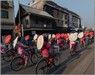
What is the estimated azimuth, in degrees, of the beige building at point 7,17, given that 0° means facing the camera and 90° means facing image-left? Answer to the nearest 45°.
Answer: approximately 315°

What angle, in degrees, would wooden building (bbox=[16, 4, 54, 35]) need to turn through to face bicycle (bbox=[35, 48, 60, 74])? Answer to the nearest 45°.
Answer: approximately 45° to its right

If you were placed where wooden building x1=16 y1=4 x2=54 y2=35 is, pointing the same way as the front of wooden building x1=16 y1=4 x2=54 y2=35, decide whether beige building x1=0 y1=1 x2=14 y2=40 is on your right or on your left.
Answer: on your right

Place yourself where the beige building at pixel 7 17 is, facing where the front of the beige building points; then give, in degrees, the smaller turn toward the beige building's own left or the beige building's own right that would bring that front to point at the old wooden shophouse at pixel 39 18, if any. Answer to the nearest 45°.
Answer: approximately 90° to the beige building's own left

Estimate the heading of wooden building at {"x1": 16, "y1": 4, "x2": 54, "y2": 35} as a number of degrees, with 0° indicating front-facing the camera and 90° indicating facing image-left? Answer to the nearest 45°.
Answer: approximately 315°

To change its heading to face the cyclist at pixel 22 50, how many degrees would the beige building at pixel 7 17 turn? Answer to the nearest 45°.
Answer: approximately 45° to its right
